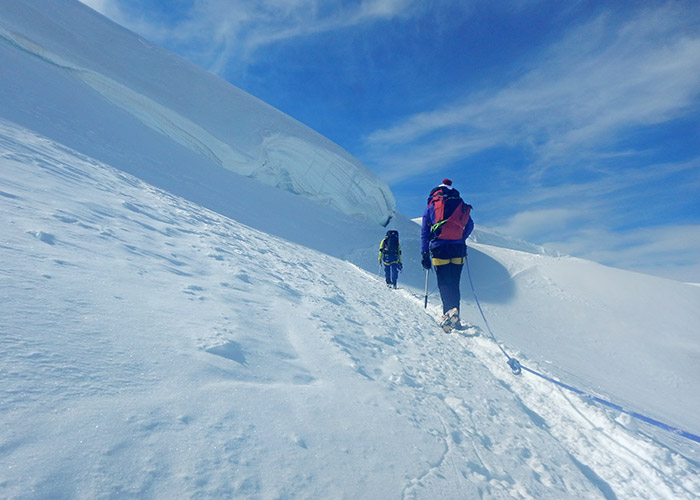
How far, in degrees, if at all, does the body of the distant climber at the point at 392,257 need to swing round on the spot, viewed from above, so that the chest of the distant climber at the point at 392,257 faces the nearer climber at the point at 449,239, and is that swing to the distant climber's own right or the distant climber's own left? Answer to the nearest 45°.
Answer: approximately 180°

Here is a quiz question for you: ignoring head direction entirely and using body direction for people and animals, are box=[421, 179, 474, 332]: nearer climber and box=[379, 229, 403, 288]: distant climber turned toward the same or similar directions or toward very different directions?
same or similar directions

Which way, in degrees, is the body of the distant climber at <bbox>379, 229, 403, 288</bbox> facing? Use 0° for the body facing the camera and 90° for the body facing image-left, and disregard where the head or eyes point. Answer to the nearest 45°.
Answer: approximately 180°

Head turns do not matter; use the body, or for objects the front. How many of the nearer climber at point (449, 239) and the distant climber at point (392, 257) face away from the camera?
2

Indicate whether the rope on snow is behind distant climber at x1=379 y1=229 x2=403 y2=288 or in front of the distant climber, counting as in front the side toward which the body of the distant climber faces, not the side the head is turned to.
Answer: behind

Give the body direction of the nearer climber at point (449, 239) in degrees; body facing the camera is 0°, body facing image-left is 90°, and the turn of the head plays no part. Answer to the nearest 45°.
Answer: approximately 180°
